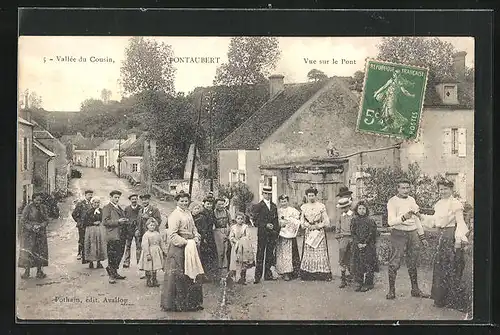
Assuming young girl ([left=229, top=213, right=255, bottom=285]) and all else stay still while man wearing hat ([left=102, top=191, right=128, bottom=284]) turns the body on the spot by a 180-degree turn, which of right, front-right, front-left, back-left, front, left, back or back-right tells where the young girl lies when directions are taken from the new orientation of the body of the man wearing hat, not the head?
back-right

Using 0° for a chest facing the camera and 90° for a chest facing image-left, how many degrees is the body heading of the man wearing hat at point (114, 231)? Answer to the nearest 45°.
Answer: approximately 315°

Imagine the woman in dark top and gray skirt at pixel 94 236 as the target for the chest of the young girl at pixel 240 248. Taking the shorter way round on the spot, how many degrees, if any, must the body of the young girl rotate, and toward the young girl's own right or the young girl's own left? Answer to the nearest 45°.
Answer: approximately 90° to the young girl's own right

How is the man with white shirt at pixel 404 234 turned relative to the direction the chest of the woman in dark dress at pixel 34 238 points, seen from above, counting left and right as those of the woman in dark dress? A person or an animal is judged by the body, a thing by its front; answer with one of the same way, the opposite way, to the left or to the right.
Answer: the same way

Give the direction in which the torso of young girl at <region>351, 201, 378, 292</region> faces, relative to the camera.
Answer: toward the camera

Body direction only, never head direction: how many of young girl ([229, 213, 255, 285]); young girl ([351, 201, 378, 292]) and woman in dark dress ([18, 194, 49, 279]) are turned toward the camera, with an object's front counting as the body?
3

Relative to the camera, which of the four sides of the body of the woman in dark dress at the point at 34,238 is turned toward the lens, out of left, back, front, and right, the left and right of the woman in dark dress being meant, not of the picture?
front

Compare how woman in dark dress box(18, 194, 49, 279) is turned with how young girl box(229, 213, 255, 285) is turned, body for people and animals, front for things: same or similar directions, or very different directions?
same or similar directions

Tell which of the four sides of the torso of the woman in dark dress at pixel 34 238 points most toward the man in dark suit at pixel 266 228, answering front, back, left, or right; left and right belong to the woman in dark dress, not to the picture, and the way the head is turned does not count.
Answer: left

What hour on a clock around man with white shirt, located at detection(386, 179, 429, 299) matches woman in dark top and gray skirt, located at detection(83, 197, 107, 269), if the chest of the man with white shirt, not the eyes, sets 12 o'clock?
The woman in dark top and gray skirt is roughly at 4 o'clock from the man with white shirt.

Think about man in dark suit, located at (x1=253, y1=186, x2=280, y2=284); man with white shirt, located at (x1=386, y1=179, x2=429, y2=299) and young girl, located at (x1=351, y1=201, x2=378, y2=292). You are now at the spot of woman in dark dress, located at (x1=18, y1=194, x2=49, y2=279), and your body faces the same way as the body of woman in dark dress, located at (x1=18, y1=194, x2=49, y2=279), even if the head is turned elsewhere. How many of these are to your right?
0

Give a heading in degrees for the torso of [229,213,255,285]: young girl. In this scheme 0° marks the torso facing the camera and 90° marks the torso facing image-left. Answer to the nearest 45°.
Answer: approximately 0°
